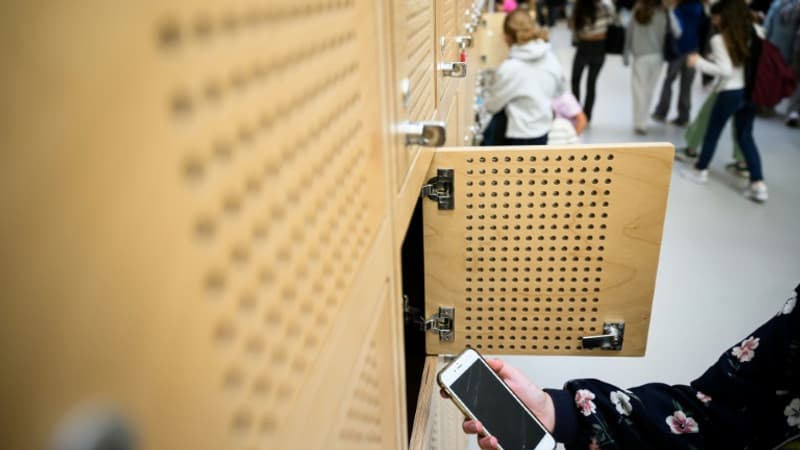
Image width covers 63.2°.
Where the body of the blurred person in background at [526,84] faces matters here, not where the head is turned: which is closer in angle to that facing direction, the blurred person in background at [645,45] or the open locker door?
the blurred person in background

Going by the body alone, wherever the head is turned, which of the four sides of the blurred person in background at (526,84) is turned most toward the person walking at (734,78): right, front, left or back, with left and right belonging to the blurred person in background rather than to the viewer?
right

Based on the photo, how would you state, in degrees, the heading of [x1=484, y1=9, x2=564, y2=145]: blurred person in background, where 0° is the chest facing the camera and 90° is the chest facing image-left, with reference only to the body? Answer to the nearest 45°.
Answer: approximately 135°

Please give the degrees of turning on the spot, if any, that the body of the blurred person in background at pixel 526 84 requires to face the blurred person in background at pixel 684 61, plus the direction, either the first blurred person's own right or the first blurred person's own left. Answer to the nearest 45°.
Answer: approximately 90° to the first blurred person's own right

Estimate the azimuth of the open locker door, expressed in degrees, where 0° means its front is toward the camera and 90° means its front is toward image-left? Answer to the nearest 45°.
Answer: approximately 180°
